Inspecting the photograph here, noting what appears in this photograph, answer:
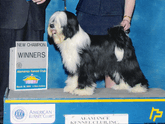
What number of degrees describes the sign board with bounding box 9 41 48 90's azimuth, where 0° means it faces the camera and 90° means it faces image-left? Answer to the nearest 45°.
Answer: approximately 0°

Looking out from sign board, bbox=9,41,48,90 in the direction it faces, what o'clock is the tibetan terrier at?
The tibetan terrier is roughly at 10 o'clock from the sign board.

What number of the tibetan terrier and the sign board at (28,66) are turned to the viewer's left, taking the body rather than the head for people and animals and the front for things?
1

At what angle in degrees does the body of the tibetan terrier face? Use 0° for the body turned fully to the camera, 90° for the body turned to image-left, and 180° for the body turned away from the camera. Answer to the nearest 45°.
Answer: approximately 90°

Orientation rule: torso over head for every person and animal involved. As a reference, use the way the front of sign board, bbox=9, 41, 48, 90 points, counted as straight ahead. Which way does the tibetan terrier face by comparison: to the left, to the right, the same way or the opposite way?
to the right

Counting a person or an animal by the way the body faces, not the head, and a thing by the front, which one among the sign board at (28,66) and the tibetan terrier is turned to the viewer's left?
the tibetan terrier
